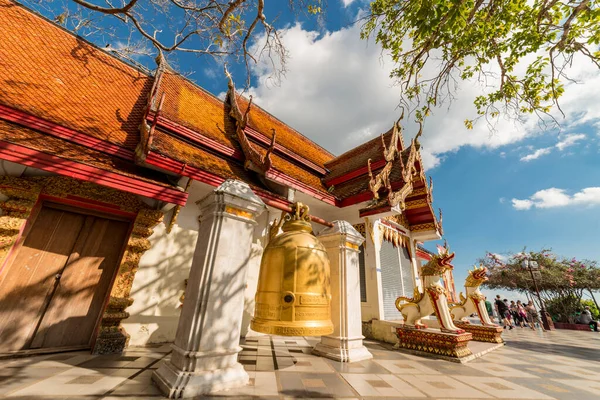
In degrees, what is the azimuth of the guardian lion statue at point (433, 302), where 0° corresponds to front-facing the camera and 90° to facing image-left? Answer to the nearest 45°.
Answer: approximately 270°

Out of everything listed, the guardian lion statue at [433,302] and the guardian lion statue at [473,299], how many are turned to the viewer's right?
2

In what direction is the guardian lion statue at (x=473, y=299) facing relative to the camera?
to the viewer's right

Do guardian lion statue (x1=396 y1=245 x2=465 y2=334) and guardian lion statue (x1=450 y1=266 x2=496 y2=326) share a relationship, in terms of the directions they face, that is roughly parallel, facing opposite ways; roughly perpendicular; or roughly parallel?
roughly parallel

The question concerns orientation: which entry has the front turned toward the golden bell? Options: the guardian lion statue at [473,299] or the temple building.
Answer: the temple building

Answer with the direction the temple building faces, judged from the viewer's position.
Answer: facing the viewer and to the right of the viewer
